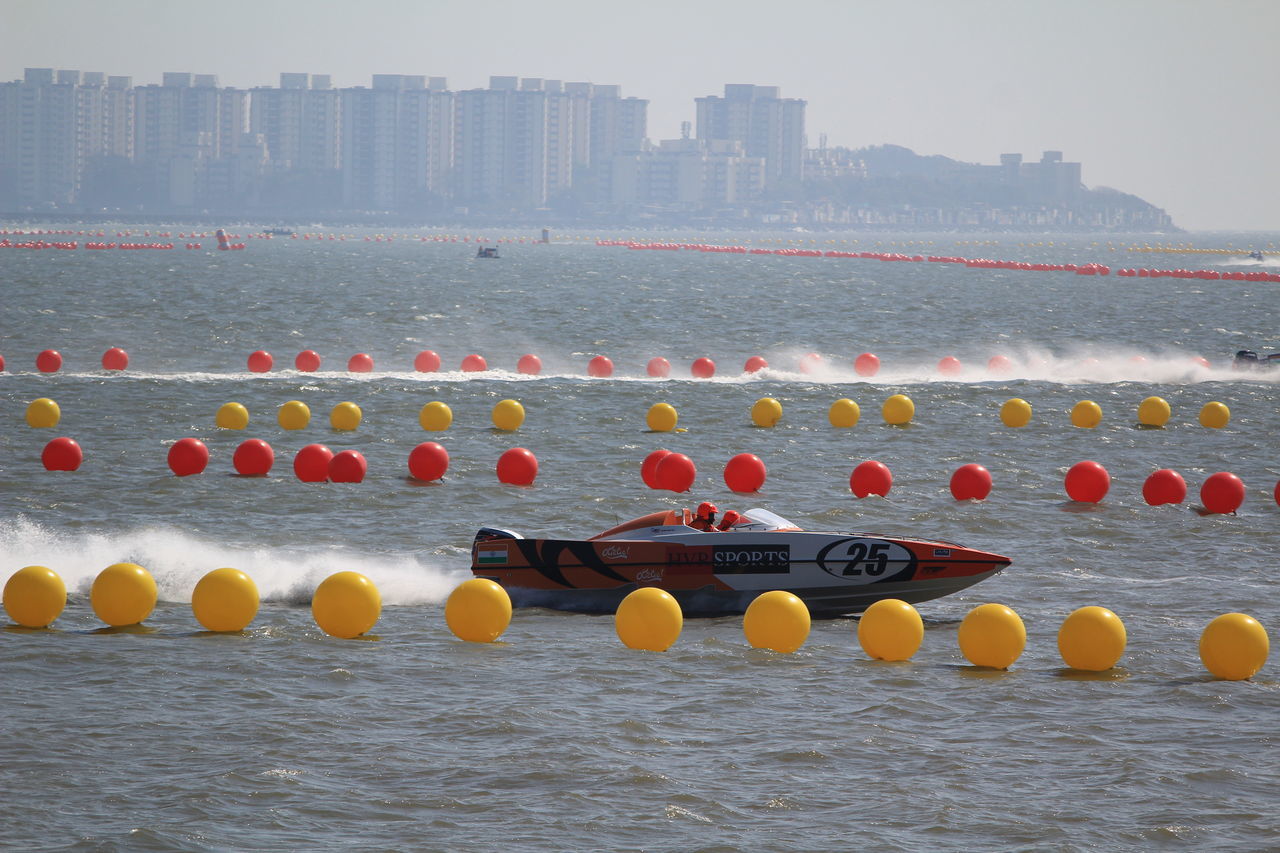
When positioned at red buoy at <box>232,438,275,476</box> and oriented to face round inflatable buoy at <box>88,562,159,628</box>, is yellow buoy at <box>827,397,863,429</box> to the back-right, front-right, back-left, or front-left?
back-left

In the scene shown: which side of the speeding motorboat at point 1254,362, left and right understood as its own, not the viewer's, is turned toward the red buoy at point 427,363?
back

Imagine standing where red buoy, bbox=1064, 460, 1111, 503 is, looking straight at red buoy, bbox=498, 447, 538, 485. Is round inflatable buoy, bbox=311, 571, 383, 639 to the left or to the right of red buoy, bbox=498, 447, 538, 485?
left

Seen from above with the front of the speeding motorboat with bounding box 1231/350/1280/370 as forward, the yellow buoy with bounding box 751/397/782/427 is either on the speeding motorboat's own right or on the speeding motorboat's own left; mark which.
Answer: on the speeding motorboat's own right

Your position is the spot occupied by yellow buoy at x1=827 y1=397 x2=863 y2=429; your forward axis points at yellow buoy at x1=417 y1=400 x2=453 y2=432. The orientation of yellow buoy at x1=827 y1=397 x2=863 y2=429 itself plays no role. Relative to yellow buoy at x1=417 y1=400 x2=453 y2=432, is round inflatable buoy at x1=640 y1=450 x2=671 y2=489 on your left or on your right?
left

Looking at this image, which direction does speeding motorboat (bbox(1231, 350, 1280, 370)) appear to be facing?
to the viewer's right

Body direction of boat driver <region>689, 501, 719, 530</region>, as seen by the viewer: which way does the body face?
to the viewer's right

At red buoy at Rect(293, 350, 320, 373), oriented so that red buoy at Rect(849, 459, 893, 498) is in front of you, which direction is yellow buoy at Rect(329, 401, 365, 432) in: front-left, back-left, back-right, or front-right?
front-right

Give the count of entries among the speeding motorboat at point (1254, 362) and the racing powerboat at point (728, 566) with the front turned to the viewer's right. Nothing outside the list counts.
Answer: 2

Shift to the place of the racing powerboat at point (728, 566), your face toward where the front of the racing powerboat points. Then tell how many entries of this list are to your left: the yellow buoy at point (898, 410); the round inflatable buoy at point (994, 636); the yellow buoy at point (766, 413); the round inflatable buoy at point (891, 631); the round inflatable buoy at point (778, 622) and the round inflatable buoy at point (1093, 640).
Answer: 2

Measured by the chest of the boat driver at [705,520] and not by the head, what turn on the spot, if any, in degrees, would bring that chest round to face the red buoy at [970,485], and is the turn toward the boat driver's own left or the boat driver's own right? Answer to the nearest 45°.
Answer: approximately 45° to the boat driver's own left

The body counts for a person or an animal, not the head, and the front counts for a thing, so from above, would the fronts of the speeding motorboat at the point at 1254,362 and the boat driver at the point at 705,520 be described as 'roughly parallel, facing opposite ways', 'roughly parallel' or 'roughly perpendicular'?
roughly parallel

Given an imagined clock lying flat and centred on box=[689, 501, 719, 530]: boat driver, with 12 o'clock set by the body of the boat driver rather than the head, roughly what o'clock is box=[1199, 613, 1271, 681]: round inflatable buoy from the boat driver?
The round inflatable buoy is roughly at 1 o'clock from the boat driver.

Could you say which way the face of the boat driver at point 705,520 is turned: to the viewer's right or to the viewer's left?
to the viewer's right

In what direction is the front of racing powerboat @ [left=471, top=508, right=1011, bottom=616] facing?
to the viewer's right
